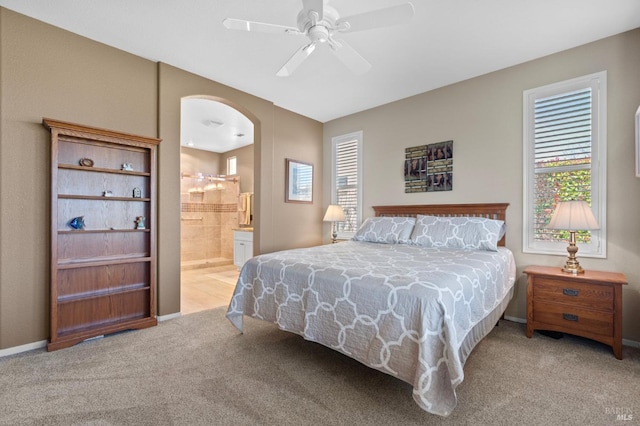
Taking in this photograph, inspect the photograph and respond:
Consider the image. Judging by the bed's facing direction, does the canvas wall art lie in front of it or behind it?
behind

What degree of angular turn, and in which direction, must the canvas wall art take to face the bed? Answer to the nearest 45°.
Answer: approximately 45° to its left

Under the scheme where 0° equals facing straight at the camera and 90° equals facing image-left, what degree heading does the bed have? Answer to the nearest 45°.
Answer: approximately 45°

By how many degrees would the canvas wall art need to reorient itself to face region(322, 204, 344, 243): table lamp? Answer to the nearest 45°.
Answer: approximately 45° to its right

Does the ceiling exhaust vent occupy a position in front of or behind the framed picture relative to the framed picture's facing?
behind

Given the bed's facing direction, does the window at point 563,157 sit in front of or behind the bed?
behind

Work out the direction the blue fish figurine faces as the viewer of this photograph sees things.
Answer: facing to the left of the viewer

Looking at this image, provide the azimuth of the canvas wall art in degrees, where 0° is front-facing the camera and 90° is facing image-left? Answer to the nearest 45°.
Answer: approximately 45°

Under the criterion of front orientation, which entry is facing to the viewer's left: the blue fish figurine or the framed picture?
the blue fish figurine

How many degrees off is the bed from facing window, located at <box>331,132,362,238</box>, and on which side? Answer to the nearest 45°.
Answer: approximately 135° to its right
